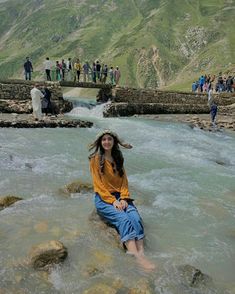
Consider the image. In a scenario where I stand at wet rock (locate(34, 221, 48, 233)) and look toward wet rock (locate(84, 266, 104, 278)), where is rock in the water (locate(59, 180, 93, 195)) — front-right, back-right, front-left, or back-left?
back-left

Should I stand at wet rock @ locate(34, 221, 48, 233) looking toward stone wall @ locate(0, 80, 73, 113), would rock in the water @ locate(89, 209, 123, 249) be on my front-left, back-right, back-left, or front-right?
back-right

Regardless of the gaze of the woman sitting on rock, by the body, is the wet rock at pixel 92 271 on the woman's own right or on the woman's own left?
on the woman's own right

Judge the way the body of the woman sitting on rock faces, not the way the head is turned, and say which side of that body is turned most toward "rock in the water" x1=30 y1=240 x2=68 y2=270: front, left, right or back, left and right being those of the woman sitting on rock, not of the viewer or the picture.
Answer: right

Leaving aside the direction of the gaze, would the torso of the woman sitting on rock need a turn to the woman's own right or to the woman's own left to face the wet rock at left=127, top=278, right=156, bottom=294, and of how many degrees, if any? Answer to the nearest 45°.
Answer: approximately 45° to the woman's own right

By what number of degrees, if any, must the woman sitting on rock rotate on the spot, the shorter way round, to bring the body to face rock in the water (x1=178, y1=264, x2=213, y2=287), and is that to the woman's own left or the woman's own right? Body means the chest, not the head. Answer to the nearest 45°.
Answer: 0° — they already face it

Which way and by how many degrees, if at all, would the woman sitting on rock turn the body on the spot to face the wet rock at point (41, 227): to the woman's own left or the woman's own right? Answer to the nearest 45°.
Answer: approximately 135° to the woman's own right

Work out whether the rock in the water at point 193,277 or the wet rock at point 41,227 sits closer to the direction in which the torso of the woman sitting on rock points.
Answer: the rock in the water

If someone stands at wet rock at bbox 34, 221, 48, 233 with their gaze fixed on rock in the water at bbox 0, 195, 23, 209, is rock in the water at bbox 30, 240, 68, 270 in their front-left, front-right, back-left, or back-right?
back-left

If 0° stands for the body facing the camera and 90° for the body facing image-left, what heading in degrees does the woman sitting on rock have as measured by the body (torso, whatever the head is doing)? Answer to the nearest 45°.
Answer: approximately 315°
